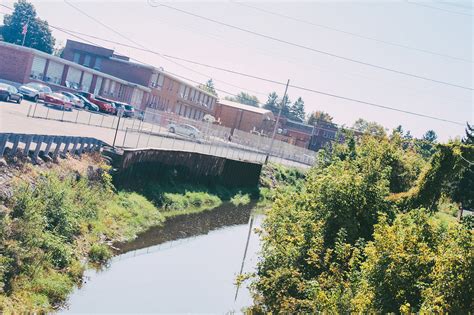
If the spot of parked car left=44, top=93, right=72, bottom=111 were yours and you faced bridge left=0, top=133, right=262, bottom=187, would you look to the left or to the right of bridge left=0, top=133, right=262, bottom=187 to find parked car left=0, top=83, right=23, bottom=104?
right

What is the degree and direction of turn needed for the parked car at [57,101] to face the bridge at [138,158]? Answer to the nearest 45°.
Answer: approximately 135° to its left

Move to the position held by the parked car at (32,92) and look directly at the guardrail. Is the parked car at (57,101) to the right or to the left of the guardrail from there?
left

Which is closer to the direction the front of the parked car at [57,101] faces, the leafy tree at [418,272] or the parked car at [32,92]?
the parked car

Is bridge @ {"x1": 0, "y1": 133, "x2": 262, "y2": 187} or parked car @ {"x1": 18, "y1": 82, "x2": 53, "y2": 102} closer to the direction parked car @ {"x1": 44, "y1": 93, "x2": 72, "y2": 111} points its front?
the parked car
